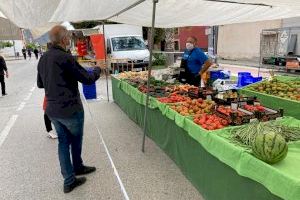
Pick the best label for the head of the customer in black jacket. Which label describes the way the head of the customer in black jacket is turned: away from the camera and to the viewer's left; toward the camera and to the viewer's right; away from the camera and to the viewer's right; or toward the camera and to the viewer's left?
away from the camera and to the viewer's right

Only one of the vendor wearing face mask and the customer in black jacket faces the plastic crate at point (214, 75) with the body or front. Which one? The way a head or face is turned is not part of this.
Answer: the customer in black jacket

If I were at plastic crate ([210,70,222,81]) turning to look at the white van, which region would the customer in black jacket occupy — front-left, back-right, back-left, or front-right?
back-left

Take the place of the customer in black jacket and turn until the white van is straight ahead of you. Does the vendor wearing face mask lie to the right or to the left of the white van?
right

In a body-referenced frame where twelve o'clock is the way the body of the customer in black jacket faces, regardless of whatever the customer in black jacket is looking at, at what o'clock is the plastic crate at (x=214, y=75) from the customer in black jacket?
The plastic crate is roughly at 12 o'clock from the customer in black jacket.

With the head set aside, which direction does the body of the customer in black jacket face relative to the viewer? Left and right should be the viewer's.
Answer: facing away from the viewer and to the right of the viewer

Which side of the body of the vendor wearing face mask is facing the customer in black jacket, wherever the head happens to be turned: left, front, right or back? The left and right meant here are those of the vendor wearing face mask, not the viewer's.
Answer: front

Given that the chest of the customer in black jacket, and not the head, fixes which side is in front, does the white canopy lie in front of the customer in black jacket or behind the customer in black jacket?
in front

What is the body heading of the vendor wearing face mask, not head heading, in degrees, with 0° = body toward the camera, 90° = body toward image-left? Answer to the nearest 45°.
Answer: approximately 45°

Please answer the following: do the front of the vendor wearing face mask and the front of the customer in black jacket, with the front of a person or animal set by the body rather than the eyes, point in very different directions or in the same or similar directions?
very different directions

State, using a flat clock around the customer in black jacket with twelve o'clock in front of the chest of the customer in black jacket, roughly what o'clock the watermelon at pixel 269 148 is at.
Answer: The watermelon is roughly at 3 o'clock from the customer in black jacket.

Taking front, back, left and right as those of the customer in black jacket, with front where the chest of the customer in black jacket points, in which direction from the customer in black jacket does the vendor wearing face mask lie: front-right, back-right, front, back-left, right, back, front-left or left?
front

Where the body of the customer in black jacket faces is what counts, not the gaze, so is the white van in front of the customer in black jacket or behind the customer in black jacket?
in front
